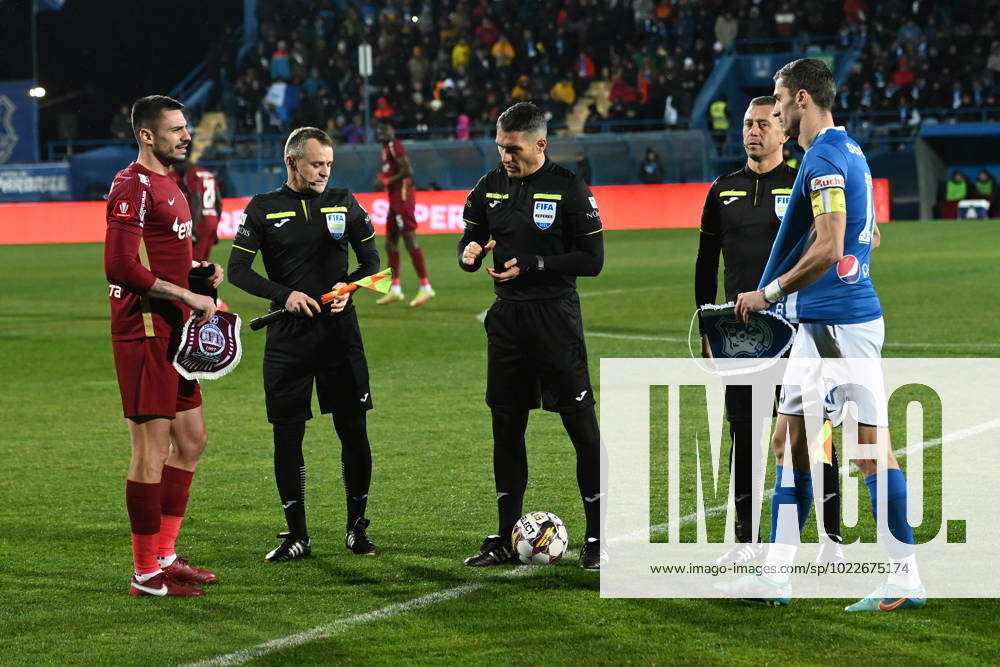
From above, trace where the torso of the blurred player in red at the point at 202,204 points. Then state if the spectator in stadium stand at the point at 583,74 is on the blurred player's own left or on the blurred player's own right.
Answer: on the blurred player's own right

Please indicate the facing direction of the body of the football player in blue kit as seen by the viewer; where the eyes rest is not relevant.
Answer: to the viewer's left

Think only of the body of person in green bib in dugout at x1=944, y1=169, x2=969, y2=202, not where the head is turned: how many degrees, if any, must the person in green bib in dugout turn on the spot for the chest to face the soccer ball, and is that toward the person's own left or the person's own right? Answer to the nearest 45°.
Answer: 0° — they already face it

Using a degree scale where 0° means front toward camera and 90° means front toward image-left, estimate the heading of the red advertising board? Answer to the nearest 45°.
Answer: approximately 0°

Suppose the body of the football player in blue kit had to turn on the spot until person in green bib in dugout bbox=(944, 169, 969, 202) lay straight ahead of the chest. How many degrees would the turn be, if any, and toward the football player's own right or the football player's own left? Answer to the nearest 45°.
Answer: approximately 90° to the football player's own right

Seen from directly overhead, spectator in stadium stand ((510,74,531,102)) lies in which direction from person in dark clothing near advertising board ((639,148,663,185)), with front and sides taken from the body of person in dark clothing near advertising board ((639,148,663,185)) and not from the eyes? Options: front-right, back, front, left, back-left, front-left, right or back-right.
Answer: back-right

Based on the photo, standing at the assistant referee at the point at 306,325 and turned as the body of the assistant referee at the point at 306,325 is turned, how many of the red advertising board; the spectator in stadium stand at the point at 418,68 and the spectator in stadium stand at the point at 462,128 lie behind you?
3

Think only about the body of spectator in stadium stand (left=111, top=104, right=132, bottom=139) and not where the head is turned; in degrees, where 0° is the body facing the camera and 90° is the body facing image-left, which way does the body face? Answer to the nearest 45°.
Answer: approximately 0°

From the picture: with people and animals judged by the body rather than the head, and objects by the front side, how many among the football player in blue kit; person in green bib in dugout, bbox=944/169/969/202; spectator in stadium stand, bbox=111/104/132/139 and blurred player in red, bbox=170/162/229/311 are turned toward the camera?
2
